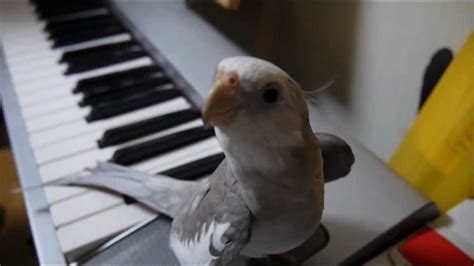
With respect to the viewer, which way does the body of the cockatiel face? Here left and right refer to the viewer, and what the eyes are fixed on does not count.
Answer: facing the viewer and to the right of the viewer

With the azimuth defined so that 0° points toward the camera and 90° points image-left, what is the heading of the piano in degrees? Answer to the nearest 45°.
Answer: approximately 45°
